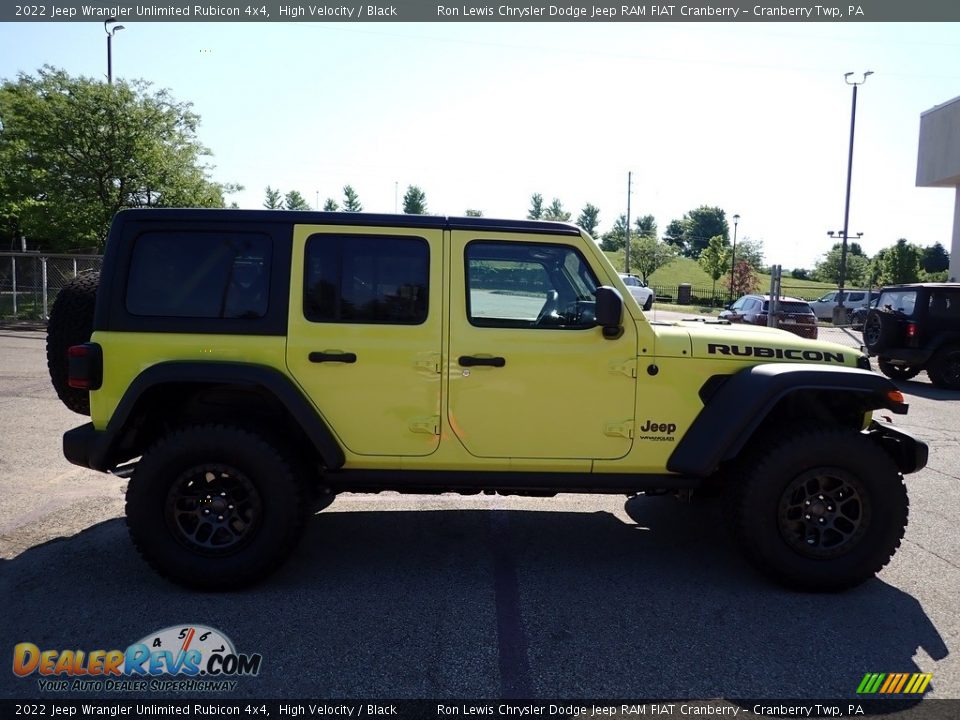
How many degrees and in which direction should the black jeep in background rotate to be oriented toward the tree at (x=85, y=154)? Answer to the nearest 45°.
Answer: approximately 135° to its left

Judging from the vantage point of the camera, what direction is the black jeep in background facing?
facing away from the viewer and to the right of the viewer

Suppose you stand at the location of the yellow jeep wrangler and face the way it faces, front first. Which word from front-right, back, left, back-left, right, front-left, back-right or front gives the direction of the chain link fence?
back-left

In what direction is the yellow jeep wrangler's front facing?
to the viewer's right

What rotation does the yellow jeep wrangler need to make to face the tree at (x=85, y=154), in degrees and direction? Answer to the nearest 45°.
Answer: approximately 135° to its left

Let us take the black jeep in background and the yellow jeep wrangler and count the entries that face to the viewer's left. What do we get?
0

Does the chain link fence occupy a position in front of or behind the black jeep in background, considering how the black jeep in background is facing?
behind

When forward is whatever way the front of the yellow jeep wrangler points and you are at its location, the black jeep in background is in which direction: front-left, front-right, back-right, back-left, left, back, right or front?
front-left

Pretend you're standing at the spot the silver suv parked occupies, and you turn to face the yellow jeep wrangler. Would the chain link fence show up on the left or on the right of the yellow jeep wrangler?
right
